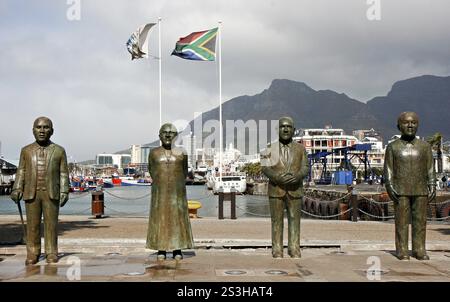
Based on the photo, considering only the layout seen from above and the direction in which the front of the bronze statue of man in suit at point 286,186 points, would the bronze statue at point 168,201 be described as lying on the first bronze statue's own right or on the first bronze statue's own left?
on the first bronze statue's own right

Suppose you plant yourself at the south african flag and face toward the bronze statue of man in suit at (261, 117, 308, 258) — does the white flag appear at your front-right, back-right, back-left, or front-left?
back-right

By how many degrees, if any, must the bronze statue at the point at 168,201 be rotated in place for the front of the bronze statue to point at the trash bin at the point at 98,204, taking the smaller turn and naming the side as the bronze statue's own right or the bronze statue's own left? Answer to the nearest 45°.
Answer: approximately 180°

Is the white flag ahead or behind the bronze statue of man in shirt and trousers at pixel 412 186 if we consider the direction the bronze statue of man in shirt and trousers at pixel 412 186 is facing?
behind

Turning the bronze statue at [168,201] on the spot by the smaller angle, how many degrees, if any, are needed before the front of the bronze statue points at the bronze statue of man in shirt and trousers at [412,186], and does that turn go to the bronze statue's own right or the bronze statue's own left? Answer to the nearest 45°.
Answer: approximately 90° to the bronze statue's own left

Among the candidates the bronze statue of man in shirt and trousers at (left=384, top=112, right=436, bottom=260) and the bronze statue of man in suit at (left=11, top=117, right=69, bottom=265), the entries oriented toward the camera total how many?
2

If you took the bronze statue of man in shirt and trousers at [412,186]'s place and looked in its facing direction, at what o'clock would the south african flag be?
The south african flag is roughly at 5 o'clock from the bronze statue of man in shirt and trousers.

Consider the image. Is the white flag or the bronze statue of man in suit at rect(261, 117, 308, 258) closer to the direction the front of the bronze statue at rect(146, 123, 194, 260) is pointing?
the bronze statue of man in suit

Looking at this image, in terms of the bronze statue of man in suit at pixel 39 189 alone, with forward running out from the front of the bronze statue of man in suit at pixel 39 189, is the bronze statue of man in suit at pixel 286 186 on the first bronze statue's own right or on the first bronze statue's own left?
on the first bronze statue's own left

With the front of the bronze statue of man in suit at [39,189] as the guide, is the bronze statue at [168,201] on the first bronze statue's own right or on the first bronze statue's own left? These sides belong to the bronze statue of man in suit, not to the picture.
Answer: on the first bronze statue's own left
